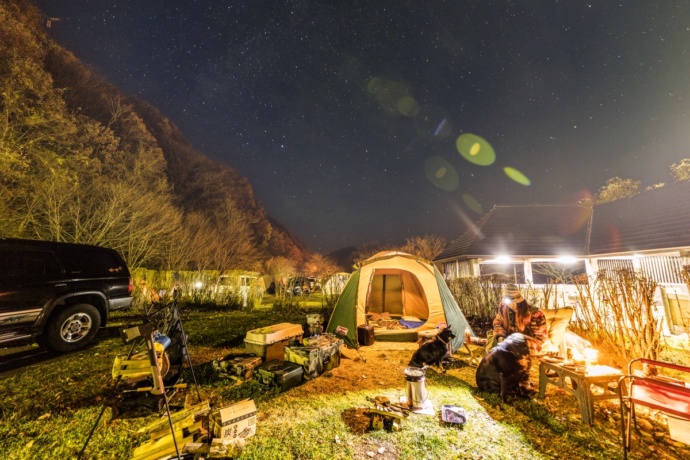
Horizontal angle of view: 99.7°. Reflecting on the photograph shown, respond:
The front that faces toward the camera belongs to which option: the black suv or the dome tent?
the dome tent

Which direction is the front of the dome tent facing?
toward the camera

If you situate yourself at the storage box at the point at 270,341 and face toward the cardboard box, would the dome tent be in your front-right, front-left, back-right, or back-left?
back-left

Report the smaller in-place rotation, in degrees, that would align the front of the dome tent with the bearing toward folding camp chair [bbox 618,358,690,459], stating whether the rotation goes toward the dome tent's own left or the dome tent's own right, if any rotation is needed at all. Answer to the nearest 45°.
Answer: approximately 45° to the dome tent's own left

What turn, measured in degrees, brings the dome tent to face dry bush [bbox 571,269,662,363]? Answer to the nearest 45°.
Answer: approximately 45° to its left

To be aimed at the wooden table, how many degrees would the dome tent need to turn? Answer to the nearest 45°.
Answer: approximately 45° to its left

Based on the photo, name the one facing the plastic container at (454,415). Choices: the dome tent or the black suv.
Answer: the dome tent

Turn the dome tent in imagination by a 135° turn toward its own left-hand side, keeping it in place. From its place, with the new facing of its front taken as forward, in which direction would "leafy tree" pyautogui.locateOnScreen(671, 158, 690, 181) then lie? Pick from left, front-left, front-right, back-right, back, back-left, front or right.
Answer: front

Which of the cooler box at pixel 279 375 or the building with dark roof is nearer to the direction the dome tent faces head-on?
the cooler box

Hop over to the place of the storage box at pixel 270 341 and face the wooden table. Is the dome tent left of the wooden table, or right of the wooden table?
left

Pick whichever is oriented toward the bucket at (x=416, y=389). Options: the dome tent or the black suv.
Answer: the dome tent

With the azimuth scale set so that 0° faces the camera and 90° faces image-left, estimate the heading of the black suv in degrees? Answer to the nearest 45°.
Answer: approximately 90°

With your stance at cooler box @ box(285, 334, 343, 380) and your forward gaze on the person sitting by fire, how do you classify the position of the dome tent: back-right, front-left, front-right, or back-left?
front-left

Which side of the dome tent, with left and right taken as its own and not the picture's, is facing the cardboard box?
front

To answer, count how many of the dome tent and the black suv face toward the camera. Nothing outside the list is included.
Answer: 1
